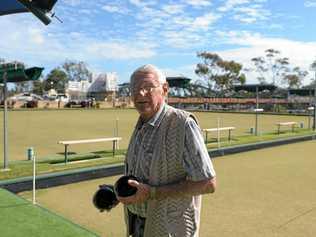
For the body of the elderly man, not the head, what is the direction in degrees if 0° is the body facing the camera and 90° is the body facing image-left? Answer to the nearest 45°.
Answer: approximately 45°
